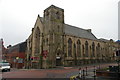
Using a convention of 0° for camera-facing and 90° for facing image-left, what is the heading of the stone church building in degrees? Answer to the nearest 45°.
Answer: approximately 45°
